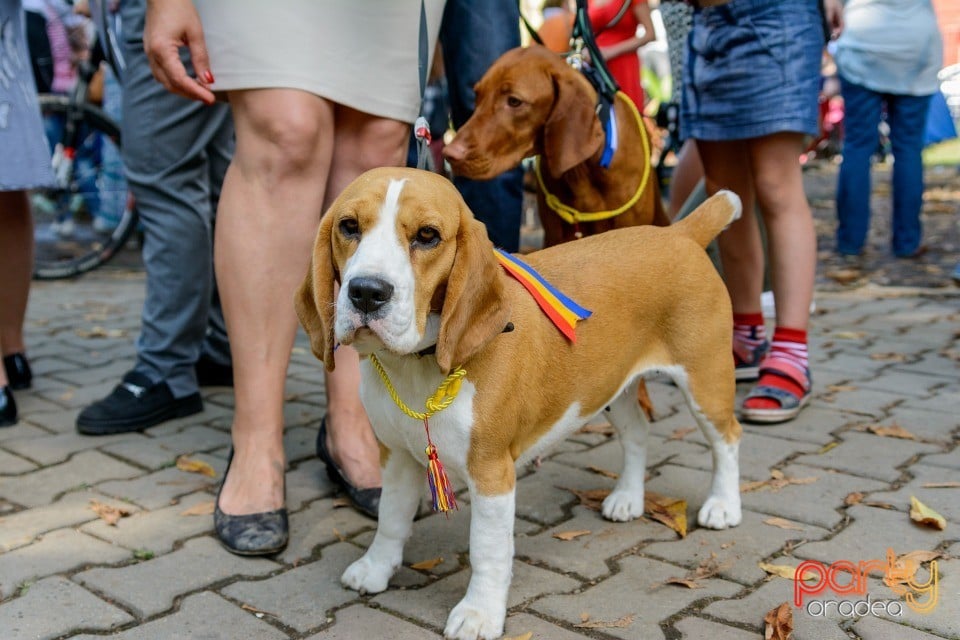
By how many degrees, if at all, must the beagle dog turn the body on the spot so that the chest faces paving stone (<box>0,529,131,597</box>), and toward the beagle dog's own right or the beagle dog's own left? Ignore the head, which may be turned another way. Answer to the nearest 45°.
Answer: approximately 45° to the beagle dog's own right

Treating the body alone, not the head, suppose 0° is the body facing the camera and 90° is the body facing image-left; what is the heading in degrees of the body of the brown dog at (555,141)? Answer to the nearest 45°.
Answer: approximately 45°

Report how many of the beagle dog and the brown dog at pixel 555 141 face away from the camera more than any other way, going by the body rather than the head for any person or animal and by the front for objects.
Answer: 0

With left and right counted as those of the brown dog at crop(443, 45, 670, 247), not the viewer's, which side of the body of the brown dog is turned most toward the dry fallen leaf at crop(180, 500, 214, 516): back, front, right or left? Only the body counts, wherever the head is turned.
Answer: front

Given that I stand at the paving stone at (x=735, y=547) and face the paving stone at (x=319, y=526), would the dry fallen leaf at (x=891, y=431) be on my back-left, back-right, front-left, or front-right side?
back-right

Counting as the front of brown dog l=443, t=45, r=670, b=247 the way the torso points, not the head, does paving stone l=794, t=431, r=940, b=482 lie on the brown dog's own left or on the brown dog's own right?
on the brown dog's own left

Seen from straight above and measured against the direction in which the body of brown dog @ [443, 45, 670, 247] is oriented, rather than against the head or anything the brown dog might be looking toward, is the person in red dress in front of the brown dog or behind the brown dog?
behind

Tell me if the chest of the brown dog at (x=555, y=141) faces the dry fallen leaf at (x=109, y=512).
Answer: yes

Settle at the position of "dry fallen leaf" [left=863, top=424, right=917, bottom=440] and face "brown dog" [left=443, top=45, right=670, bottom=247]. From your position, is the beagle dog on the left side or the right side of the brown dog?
left

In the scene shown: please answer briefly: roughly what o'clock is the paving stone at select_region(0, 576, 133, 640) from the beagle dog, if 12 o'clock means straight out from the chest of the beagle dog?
The paving stone is roughly at 1 o'clock from the beagle dog.

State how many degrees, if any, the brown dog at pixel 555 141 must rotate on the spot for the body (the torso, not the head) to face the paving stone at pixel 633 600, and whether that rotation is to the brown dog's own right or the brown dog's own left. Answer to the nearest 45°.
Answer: approximately 45° to the brown dog's own left

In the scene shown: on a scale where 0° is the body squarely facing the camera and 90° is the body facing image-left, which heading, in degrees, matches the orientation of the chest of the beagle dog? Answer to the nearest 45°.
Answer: approximately 45°

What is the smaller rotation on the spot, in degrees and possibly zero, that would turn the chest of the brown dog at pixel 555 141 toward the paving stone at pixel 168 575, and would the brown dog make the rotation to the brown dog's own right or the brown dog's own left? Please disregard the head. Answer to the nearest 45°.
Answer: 0° — it already faces it
